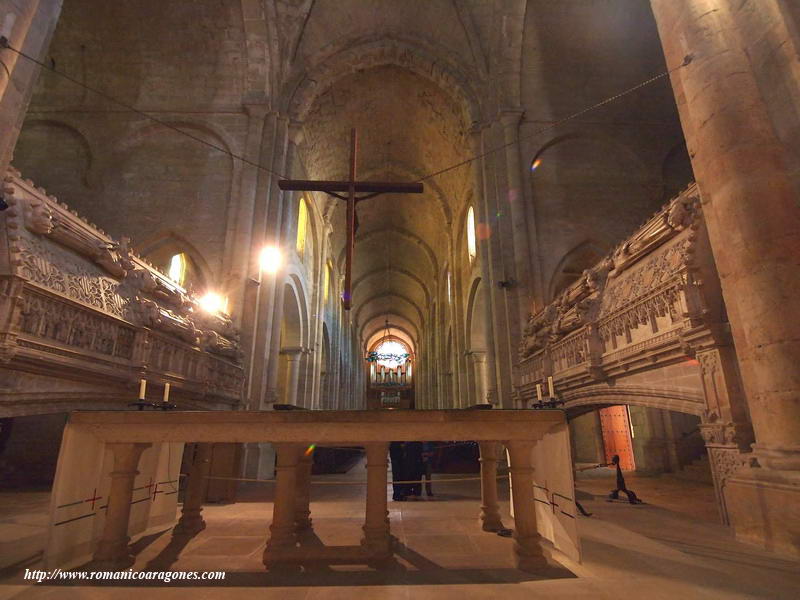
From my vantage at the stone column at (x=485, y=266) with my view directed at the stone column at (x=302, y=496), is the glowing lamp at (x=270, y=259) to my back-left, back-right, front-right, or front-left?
front-right

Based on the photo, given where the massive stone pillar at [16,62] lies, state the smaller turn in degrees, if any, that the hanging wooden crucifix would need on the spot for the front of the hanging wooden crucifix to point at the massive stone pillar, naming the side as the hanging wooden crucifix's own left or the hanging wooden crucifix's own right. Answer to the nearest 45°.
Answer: approximately 135° to the hanging wooden crucifix's own left

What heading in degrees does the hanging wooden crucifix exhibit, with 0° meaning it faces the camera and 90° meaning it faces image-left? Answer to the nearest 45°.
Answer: approximately 180°

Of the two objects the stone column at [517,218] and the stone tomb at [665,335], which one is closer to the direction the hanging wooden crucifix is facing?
the stone column

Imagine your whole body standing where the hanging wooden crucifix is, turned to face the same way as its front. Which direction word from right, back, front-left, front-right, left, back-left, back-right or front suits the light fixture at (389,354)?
front

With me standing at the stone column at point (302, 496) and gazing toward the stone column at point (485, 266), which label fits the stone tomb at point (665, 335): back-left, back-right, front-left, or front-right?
front-right

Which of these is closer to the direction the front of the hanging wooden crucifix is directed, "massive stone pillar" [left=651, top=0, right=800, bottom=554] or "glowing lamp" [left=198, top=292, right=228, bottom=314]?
the glowing lamp

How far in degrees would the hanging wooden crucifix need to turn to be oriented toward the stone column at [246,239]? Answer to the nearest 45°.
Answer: approximately 45° to its left

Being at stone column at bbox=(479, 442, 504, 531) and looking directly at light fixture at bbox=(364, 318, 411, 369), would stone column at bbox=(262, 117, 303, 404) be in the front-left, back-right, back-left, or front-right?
front-left

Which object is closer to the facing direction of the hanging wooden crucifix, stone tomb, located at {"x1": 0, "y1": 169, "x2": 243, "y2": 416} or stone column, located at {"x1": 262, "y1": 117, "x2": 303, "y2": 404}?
the stone column

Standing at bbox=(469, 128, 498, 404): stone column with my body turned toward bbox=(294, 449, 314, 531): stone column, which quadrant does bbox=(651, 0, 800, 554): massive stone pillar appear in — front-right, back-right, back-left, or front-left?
front-left

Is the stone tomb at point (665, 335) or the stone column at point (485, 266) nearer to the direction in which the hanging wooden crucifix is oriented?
the stone column

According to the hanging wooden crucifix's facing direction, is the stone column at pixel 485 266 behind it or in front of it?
in front

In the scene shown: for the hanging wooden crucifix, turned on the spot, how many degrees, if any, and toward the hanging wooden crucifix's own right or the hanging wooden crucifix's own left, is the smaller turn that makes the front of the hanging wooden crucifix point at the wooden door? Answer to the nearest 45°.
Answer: approximately 45° to the hanging wooden crucifix's own right

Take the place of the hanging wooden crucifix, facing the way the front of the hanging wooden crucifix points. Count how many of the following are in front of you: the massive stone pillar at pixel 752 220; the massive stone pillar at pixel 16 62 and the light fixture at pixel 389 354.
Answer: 1

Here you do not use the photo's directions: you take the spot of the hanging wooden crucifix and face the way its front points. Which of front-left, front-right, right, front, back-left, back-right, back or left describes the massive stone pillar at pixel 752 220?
back-right
